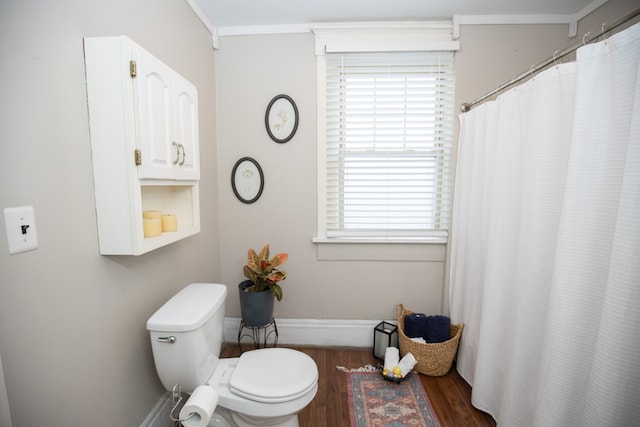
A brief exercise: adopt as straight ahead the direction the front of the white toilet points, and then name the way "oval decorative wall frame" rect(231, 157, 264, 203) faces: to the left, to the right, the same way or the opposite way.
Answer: to the right

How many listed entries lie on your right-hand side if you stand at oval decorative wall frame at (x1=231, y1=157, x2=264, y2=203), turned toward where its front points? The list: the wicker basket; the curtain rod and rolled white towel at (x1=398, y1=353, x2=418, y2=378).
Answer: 0

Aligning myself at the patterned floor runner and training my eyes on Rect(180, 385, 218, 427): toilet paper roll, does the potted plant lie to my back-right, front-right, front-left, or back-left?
front-right

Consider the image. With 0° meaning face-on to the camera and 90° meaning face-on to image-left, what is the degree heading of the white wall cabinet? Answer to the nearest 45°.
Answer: approximately 315°

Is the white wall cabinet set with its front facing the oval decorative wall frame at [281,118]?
no

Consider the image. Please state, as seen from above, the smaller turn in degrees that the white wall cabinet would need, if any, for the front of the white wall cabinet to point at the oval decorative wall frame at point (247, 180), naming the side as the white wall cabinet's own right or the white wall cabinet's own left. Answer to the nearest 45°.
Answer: approximately 90° to the white wall cabinet's own left

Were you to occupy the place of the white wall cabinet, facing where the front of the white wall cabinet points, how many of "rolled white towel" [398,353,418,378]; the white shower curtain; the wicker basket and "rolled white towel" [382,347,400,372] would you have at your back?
0

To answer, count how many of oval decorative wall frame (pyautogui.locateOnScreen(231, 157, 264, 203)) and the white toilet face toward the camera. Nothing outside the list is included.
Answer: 1

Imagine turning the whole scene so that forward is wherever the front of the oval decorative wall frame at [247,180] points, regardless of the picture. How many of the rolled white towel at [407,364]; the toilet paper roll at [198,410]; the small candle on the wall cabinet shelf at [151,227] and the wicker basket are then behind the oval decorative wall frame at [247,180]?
0

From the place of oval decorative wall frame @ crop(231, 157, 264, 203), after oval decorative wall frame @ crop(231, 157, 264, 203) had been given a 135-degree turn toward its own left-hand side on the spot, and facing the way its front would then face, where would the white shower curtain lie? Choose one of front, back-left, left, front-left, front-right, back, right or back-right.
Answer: right

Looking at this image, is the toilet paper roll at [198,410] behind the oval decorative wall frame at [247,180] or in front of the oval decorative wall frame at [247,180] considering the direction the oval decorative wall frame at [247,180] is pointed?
in front

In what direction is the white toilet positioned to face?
to the viewer's right

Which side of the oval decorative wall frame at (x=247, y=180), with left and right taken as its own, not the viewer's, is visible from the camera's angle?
front

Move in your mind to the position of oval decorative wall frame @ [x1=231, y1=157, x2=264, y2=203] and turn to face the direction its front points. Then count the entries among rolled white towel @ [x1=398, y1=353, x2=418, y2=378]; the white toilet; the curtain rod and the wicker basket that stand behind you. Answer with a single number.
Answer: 0
